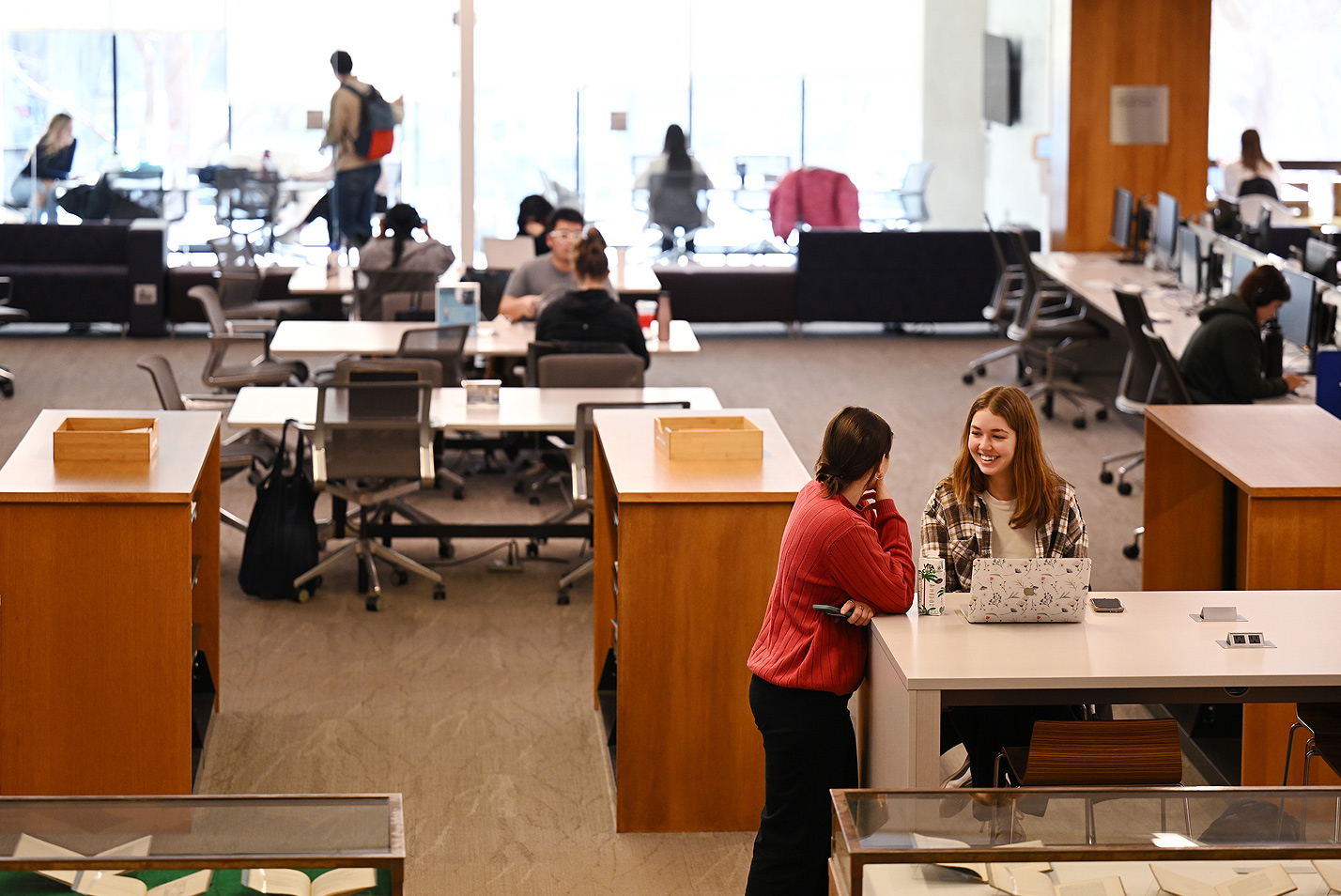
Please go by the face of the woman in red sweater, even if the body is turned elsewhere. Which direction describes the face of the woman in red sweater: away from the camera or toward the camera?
away from the camera

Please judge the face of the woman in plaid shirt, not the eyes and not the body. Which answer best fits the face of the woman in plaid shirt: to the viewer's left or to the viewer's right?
to the viewer's left

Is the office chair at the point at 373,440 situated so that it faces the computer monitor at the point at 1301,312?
no

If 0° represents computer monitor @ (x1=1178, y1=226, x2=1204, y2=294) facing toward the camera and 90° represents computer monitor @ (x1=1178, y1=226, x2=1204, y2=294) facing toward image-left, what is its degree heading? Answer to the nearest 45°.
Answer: approximately 45°

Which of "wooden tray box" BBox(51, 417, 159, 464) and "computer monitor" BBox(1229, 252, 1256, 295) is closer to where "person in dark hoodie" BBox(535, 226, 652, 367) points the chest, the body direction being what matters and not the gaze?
the computer monitor

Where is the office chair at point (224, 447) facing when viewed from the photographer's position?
facing to the right of the viewer

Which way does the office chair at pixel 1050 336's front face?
to the viewer's right

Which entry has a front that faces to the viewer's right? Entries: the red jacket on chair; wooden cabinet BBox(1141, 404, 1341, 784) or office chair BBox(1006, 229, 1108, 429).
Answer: the office chair

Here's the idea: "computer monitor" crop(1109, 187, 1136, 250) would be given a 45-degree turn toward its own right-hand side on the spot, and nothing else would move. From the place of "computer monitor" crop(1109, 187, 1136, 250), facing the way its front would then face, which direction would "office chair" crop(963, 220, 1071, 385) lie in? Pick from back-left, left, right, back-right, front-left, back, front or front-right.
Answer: left

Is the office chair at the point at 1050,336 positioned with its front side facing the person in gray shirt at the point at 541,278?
no

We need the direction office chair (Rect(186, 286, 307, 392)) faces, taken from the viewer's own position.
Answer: facing to the right of the viewer

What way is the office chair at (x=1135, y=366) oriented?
to the viewer's right

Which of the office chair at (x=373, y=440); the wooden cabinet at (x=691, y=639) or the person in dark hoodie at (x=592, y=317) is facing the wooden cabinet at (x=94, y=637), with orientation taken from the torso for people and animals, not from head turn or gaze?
the wooden cabinet at (x=691, y=639)

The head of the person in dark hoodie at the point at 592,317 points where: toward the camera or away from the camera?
away from the camera

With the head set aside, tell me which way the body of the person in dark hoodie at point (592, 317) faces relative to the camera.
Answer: away from the camera

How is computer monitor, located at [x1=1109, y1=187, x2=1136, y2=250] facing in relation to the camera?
to the viewer's left

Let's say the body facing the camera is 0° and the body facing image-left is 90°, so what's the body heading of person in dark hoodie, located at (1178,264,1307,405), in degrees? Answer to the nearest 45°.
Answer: approximately 270°

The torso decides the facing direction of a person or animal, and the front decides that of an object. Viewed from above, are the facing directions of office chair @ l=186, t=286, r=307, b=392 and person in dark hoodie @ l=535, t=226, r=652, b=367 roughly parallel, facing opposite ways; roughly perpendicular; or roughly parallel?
roughly perpendicular
